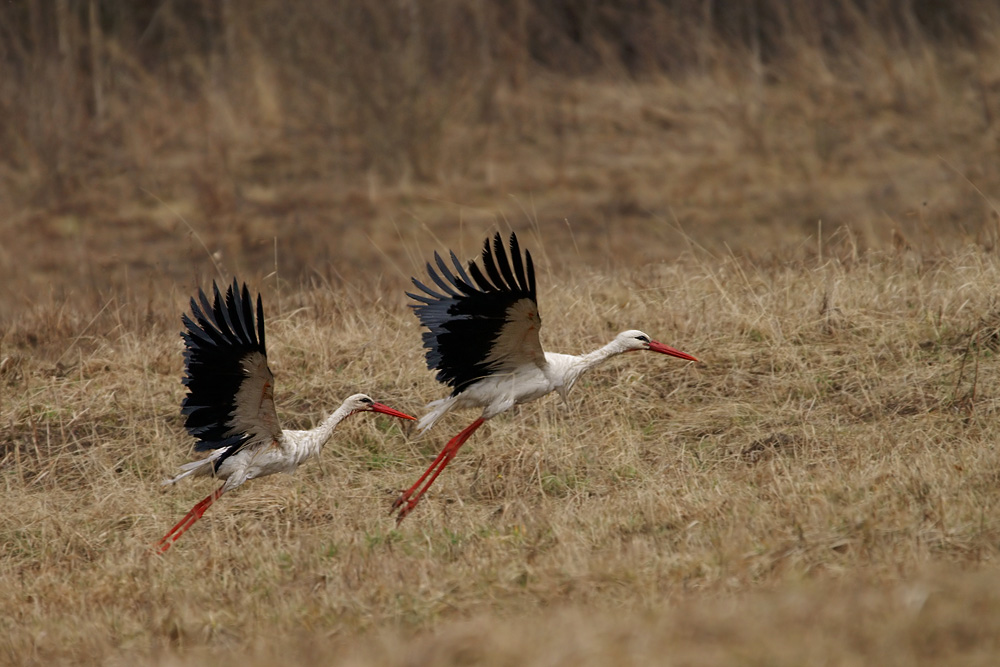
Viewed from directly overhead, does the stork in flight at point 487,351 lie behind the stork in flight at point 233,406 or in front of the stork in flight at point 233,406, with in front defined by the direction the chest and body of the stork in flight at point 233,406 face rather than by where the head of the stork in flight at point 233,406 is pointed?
in front

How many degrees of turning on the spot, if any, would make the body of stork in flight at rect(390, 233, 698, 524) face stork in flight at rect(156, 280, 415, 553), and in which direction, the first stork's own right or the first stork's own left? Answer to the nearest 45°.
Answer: approximately 135° to the first stork's own right

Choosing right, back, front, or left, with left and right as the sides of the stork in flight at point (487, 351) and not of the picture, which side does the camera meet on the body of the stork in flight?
right

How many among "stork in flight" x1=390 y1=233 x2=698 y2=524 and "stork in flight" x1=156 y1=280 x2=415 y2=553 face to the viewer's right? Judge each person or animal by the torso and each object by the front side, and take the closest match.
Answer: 2

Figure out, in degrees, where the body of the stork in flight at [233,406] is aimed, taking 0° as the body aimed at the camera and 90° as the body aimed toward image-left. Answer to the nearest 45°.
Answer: approximately 270°
